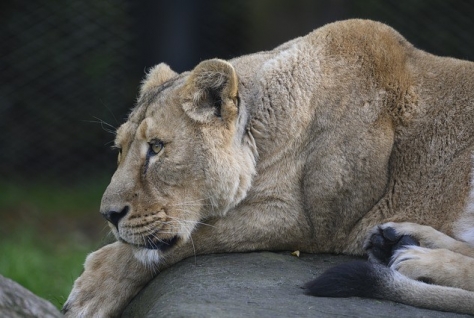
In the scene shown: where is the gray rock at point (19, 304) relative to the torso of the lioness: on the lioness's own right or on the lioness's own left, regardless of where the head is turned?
on the lioness's own left

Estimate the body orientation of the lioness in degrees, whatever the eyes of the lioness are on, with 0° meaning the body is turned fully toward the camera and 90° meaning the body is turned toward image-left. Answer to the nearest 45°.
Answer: approximately 90°
